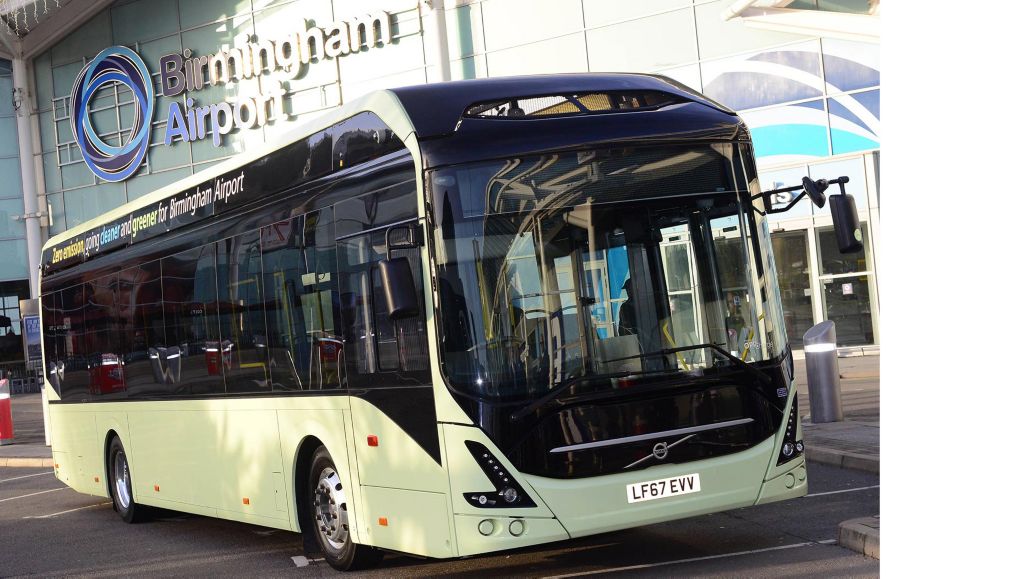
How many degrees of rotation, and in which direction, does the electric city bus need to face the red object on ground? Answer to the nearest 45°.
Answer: approximately 180°

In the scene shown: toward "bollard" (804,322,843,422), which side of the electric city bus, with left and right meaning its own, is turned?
left

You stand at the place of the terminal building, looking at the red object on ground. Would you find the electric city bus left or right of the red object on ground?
left

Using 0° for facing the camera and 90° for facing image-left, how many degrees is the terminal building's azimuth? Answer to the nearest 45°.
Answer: approximately 45°

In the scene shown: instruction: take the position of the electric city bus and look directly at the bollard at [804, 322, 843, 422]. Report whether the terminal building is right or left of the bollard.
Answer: left

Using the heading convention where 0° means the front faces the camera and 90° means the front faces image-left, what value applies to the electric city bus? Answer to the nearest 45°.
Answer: approximately 315°
